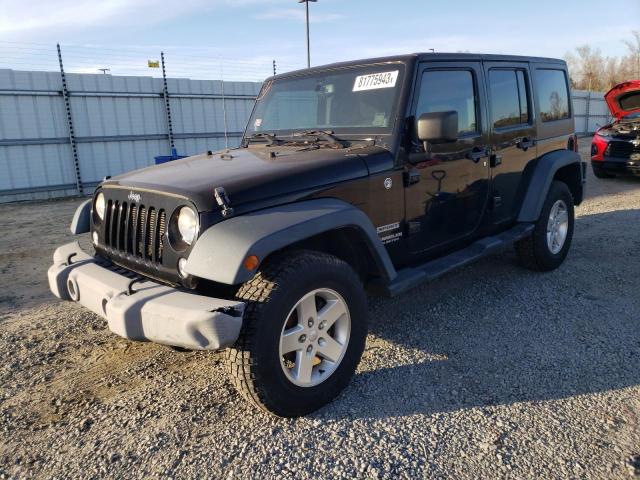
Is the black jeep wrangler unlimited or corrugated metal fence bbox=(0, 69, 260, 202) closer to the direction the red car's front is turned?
the black jeep wrangler unlimited

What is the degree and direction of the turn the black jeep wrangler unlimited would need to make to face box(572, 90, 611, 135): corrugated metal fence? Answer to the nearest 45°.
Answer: approximately 180°

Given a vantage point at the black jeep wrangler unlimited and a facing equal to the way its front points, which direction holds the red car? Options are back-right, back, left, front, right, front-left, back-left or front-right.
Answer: back

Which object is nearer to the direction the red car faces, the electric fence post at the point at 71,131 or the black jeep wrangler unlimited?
the black jeep wrangler unlimited

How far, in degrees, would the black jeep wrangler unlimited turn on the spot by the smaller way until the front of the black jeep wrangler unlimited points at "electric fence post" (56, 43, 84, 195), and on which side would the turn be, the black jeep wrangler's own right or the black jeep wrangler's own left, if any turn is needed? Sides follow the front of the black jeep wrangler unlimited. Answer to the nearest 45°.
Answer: approximately 90° to the black jeep wrangler's own right

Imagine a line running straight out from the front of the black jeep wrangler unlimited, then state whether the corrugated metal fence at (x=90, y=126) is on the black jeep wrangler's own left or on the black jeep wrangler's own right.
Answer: on the black jeep wrangler's own right

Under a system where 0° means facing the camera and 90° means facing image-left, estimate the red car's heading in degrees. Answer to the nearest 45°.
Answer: approximately 0°

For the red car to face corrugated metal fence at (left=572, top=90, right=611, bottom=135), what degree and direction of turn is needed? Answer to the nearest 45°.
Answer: approximately 180°

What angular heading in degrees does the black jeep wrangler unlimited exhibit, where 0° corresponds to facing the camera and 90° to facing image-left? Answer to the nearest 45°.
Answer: approximately 45°
